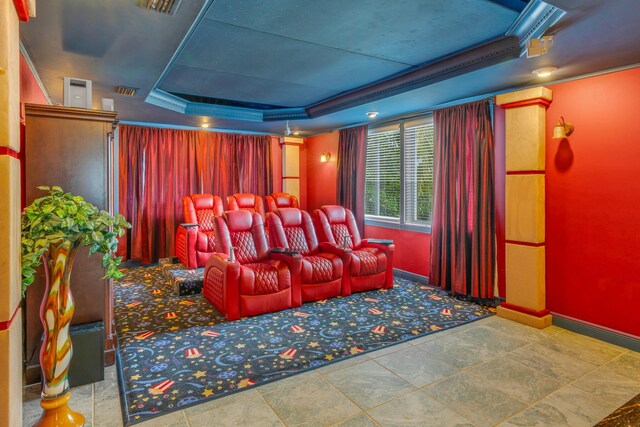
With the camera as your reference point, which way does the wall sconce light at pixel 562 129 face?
facing the viewer and to the left of the viewer

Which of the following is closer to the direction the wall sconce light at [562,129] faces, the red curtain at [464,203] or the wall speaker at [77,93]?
the wall speaker

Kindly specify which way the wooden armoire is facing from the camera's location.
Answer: facing to the right of the viewer

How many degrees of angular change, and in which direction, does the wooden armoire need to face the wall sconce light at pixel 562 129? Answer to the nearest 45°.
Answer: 0° — it already faces it

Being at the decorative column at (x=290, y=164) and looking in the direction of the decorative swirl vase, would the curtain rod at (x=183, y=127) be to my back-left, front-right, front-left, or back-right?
front-right

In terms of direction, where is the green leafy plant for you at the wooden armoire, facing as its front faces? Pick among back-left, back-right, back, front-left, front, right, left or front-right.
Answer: right

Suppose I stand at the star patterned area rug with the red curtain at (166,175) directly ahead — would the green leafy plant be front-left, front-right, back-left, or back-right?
back-left

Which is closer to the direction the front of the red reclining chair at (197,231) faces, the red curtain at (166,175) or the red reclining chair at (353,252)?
the red reclining chair

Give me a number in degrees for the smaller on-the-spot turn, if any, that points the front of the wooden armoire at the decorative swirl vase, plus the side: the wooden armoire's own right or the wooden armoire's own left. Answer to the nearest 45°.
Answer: approximately 90° to the wooden armoire's own right
